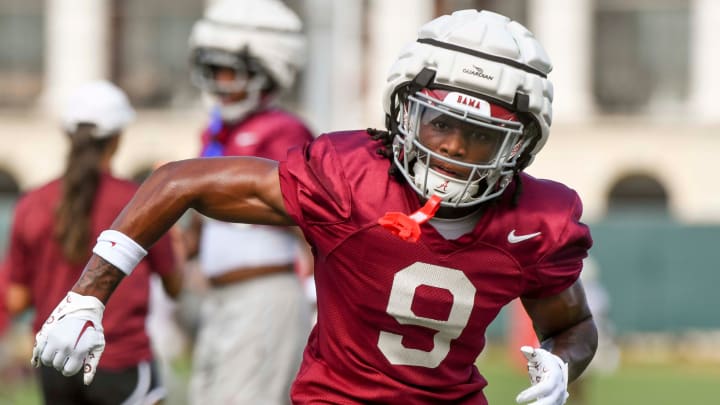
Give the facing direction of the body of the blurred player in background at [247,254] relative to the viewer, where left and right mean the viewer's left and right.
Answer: facing the viewer and to the left of the viewer

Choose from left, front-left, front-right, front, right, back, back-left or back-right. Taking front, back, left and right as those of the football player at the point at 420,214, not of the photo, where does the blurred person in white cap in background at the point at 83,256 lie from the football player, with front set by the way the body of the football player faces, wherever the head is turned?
back-right

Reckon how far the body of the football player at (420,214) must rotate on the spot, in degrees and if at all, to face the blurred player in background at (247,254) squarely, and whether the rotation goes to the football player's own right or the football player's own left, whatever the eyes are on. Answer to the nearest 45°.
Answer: approximately 180°

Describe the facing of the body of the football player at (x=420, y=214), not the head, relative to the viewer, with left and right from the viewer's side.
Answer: facing the viewer

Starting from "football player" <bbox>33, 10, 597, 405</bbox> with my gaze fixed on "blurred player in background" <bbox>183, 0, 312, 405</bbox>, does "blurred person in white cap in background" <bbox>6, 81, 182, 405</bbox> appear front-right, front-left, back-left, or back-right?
front-left

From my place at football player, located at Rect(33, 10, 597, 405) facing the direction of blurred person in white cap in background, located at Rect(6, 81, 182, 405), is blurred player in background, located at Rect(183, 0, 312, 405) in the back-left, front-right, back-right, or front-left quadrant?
front-right

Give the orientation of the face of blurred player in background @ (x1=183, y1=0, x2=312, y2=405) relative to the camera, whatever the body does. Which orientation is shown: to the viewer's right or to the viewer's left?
to the viewer's left

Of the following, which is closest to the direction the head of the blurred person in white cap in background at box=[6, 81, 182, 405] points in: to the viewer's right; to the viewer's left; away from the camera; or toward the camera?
away from the camera

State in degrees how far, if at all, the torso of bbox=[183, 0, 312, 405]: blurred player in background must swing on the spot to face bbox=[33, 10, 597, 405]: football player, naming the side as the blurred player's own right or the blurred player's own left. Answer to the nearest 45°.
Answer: approximately 45° to the blurred player's own left

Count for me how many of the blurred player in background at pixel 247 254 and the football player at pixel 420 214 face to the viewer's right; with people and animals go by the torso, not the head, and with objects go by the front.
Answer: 0
